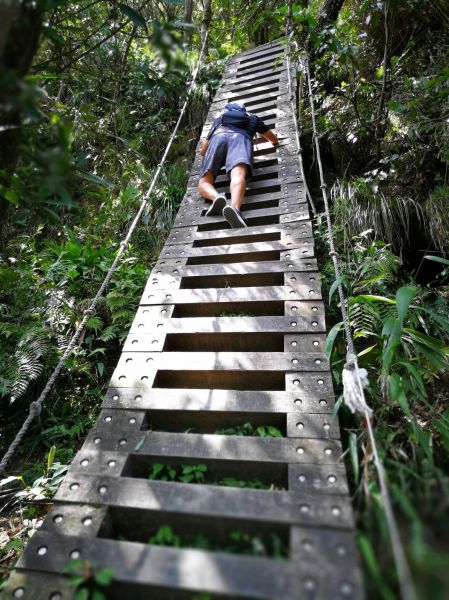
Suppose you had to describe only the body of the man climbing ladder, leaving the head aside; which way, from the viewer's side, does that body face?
away from the camera
